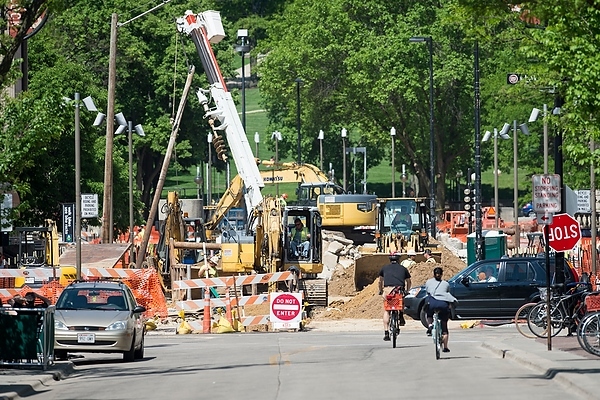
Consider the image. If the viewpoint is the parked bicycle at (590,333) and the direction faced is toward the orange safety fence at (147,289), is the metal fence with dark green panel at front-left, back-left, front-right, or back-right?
front-left

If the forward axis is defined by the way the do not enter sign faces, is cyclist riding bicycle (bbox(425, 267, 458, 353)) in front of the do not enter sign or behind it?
in front

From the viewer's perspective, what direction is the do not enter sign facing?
toward the camera

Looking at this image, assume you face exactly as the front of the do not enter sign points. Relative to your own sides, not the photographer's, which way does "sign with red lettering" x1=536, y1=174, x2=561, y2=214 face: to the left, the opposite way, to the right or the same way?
the same way

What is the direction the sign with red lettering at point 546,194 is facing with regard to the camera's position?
facing the viewer
